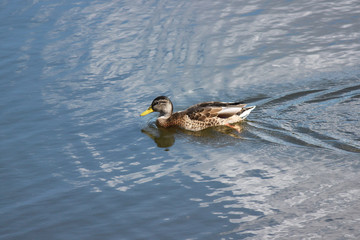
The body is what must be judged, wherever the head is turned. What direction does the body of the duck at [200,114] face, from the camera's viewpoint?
to the viewer's left
